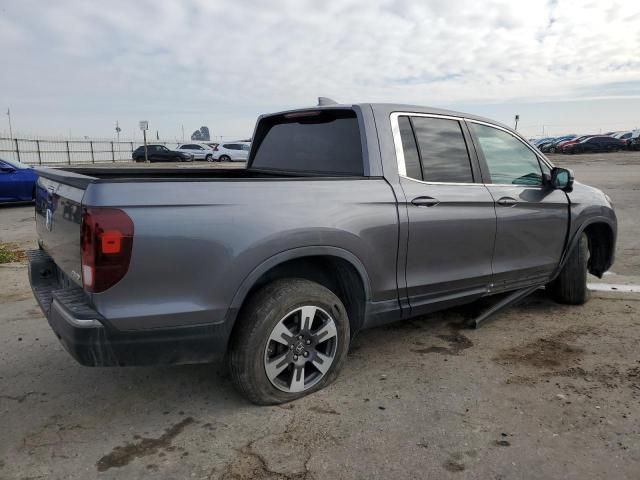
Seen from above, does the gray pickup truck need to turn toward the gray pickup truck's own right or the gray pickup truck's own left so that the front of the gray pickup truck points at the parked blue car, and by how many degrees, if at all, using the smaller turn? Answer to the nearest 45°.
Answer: approximately 90° to the gray pickup truck's own left

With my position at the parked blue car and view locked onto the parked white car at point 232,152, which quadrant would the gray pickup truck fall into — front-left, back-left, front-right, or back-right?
back-right

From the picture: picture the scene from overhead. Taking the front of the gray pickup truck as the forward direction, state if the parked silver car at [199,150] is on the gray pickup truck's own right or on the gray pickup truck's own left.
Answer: on the gray pickup truck's own left

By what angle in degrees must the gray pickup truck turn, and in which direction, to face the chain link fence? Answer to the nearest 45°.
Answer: approximately 90° to its left

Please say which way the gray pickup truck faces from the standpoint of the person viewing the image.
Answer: facing away from the viewer and to the right of the viewer

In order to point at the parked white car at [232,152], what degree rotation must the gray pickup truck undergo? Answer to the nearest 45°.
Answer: approximately 45° to its left

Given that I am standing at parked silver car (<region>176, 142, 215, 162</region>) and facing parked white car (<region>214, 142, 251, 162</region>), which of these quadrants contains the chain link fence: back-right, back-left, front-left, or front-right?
back-right
